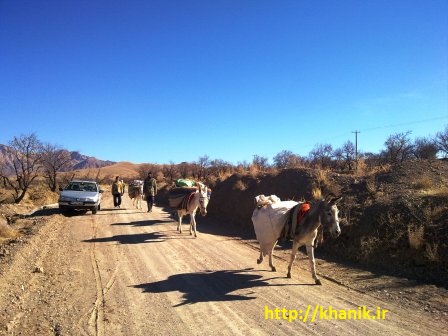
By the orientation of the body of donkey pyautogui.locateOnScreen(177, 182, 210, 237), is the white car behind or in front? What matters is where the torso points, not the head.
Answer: behind

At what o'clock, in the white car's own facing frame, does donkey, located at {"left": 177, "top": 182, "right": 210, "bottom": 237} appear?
The donkey is roughly at 11 o'clock from the white car.

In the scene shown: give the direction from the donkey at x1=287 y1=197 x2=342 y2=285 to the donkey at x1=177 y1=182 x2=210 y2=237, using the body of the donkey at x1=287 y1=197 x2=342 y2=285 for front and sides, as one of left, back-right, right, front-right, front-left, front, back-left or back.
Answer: back

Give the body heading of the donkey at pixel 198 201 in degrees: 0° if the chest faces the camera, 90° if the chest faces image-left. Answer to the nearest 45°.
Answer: approximately 315°

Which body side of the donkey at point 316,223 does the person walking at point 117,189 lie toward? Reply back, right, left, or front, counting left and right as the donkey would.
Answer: back

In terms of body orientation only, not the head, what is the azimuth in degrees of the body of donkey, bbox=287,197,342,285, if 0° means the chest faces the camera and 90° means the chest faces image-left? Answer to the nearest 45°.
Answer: approximately 315°

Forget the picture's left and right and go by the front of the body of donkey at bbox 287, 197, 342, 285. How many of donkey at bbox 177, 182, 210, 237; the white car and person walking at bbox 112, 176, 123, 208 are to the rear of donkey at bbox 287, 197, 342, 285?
3

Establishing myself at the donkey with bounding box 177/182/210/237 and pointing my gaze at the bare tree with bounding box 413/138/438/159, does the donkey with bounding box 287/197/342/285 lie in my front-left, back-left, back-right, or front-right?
back-right

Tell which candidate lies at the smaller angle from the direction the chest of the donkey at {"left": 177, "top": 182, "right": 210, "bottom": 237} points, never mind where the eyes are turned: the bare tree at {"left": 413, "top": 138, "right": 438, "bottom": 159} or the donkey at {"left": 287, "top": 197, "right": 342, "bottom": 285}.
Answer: the donkey

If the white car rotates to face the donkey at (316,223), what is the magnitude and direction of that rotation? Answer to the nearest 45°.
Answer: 0° — it already faces it

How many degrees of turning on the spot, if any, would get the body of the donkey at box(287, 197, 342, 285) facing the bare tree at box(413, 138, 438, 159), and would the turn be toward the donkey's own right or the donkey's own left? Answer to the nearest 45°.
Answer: approximately 135° to the donkey's own left

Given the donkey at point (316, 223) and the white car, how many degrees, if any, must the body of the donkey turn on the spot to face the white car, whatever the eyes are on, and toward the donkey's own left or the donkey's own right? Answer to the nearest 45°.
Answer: approximately 180°

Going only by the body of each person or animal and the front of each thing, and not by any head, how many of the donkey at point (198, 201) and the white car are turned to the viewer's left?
0

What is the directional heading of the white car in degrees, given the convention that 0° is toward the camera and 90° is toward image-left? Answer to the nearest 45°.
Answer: approximately 0°

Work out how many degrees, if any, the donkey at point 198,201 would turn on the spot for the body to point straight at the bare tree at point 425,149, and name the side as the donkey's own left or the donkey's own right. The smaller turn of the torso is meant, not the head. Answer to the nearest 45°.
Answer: approximately 90° to the donkey's own left
